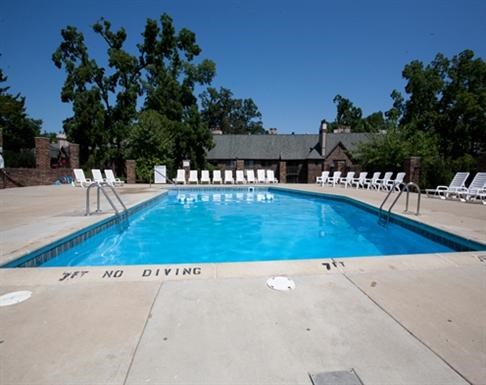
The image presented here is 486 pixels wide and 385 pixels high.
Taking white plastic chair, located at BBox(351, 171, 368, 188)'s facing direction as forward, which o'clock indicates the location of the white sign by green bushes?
The white sign by green bushes is roughly at 1 o'clock from the white plastic chair.

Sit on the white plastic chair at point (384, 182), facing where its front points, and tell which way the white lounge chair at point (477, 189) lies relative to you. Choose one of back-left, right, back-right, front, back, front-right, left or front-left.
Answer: left

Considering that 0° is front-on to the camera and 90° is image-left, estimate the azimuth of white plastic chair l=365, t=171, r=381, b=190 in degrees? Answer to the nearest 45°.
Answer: approximately 45°

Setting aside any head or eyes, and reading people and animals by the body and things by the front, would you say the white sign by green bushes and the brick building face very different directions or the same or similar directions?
same or similar directions

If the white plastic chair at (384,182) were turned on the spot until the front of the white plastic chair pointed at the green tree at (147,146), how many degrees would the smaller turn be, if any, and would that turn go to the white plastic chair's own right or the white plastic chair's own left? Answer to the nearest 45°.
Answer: approximately 45° to the white plastic chair's own right

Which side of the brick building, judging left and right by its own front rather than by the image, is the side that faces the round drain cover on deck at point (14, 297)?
front

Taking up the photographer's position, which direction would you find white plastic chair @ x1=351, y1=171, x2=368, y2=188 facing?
facing the viewer and to the left of the viewer

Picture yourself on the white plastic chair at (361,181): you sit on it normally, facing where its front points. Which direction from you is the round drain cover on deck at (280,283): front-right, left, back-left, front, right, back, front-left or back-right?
front-left

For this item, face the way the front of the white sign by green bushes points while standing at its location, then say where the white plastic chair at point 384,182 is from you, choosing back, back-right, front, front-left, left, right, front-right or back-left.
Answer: front-left

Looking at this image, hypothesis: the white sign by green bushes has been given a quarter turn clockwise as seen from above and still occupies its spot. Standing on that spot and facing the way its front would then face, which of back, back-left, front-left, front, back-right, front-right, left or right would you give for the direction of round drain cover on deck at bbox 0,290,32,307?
left

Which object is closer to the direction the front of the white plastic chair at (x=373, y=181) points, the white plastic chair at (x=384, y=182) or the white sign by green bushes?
the white sign by green bushes

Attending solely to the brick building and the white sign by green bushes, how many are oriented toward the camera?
2

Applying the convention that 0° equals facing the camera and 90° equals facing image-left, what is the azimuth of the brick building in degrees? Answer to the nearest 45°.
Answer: approximately 0°

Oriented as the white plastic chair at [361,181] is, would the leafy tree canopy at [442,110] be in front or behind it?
behind

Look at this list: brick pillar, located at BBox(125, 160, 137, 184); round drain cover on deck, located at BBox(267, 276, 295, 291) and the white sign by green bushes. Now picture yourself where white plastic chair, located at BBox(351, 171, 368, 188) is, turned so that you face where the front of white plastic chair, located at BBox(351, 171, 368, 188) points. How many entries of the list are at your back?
0

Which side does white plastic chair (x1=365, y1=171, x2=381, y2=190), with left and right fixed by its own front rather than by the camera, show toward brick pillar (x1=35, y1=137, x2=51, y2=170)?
front

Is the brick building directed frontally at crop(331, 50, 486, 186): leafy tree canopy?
no

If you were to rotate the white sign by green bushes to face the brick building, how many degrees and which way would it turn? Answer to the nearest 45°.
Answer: approximately 135° to its left

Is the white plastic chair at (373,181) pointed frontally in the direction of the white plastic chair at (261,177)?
no
